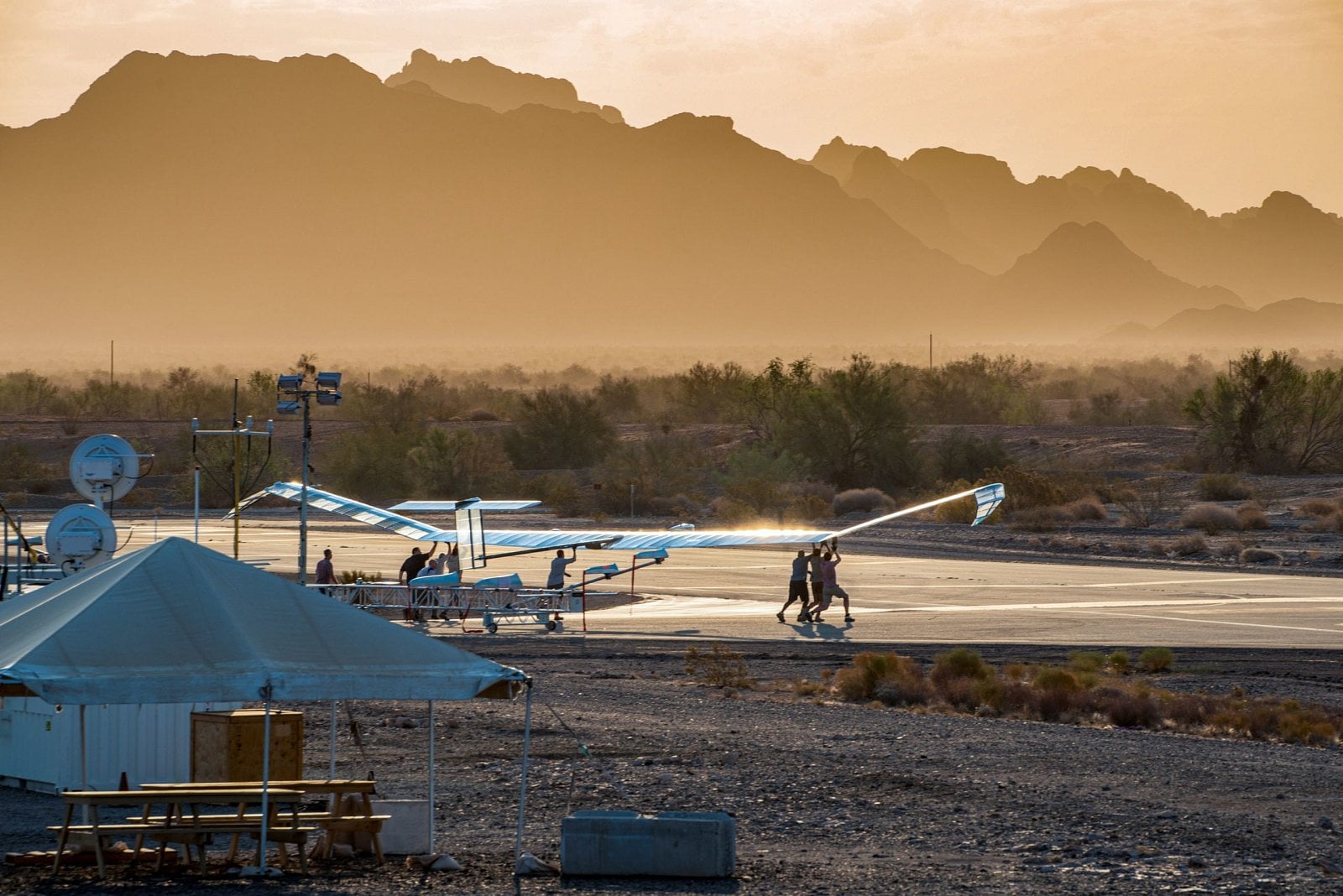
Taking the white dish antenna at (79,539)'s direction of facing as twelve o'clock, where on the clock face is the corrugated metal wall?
The corrugated metal wall is roughly at 6 o'clock from the white dish antenna.

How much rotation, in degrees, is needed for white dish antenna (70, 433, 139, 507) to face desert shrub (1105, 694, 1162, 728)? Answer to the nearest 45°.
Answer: approximately 135° to its right

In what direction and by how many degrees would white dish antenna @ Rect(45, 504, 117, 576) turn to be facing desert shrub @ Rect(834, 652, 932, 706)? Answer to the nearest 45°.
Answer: approximately 90° to its right

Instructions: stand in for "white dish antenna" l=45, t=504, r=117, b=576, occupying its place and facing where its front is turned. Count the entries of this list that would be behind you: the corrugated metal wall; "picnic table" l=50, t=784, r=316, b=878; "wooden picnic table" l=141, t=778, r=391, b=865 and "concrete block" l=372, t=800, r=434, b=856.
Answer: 4

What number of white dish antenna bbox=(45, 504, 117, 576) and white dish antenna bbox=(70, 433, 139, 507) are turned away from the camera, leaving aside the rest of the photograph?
2

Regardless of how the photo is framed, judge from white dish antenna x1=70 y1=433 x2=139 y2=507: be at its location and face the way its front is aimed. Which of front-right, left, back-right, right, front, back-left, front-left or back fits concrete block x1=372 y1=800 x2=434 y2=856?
back

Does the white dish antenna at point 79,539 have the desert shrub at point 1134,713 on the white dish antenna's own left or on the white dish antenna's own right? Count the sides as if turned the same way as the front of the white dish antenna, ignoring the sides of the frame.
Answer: on the white dish antenna's own right

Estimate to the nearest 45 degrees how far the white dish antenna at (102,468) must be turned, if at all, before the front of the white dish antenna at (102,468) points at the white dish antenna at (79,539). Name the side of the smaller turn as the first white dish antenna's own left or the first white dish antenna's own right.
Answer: approximately 180°

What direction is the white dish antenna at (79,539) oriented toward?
away from the camera

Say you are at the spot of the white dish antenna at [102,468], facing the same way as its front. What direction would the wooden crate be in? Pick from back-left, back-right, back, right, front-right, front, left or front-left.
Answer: back

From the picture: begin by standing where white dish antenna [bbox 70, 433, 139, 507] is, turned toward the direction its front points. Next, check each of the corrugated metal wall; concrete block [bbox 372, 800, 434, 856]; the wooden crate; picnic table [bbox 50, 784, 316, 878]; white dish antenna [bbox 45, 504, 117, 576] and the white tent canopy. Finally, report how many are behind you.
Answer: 6

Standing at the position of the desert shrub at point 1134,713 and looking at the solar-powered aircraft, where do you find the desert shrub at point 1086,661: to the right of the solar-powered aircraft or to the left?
right

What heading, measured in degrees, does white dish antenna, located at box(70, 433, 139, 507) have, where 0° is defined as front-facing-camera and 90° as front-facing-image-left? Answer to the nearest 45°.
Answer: approximately 180°

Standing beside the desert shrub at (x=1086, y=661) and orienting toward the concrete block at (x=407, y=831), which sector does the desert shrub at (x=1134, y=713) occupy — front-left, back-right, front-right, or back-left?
front-left

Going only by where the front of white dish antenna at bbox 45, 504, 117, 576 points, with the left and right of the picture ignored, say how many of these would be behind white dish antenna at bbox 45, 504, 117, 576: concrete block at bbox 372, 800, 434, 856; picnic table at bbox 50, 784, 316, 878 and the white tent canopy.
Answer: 3

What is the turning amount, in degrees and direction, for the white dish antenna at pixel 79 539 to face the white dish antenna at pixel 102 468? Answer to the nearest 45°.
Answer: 0° — it already faces it
